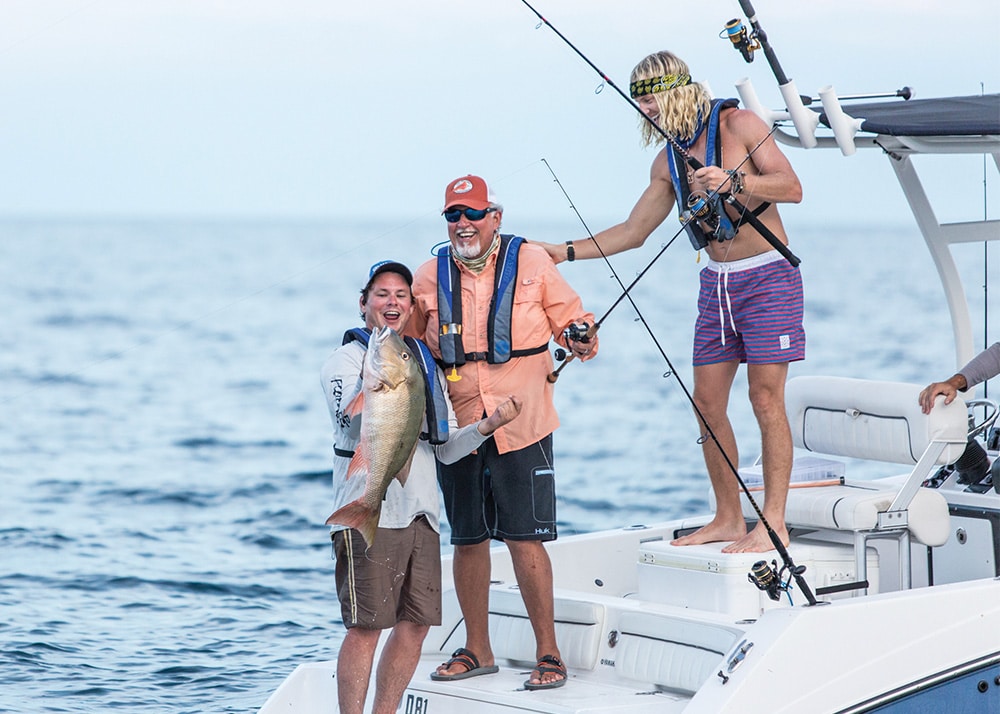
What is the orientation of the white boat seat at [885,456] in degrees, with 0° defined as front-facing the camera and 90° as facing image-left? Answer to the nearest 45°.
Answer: approximately 45°

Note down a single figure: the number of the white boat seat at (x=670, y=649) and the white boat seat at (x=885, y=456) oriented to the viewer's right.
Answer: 0

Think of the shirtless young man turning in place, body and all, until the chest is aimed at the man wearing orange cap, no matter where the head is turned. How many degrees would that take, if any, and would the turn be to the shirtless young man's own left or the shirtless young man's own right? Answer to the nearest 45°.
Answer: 0° — they already face them

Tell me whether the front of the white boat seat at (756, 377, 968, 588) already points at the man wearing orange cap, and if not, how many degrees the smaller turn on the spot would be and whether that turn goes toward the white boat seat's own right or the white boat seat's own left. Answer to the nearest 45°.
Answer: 0° — it already faces them

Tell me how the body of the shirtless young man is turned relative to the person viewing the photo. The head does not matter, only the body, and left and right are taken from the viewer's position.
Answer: facing the viewer and to the left of the viewer

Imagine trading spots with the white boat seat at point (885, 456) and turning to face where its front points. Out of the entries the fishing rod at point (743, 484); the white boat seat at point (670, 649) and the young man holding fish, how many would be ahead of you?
3

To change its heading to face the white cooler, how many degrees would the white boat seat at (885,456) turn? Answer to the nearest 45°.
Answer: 0° — it already faces it

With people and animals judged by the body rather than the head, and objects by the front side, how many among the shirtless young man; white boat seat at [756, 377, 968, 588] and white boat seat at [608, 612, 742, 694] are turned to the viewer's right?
0

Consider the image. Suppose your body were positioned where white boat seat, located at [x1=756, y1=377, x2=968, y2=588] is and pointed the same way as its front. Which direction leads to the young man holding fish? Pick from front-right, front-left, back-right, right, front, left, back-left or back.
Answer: front

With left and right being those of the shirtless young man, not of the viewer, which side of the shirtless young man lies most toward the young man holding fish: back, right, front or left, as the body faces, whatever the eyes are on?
front

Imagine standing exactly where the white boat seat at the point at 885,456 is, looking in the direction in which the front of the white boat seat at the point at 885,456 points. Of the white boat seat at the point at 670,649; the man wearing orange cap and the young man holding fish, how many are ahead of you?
3

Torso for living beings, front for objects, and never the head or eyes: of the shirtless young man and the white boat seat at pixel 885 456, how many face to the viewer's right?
0

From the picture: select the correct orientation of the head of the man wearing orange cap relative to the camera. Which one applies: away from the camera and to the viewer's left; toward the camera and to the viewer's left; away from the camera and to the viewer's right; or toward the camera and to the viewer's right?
toward the camera and to the viewer's left

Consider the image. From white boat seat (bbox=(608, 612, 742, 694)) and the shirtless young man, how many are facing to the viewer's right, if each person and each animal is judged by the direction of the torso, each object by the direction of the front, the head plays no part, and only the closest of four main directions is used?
0

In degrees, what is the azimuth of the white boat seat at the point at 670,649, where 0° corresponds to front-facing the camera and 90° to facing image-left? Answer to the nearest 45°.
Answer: approximately 45°
